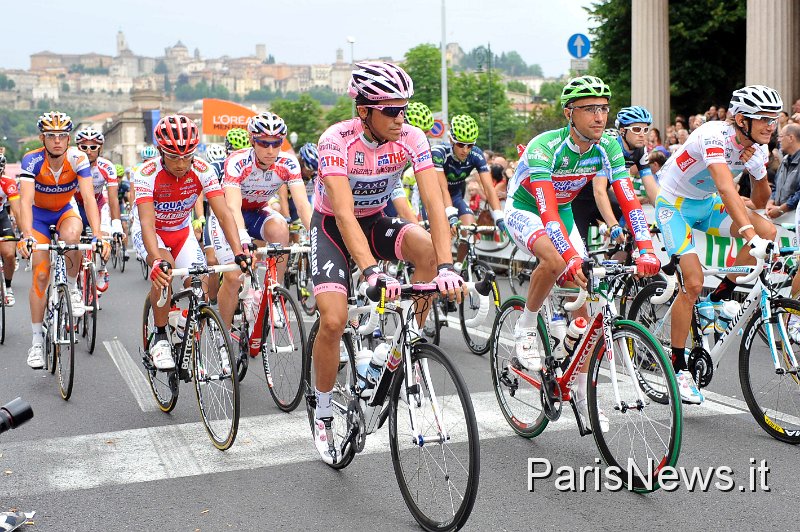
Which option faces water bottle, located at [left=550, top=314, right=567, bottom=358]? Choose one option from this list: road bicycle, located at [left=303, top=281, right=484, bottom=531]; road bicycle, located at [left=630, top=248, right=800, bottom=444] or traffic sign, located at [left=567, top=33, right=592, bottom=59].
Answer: the traffic sign

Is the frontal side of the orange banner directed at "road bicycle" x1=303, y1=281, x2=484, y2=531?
yes

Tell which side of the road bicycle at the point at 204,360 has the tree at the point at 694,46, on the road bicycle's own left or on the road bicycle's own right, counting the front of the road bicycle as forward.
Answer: on the road bicycle's own left

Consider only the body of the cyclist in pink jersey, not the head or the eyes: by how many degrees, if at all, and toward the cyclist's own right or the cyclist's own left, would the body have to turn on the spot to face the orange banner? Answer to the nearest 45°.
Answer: approximately 135° to the cyclist's own left

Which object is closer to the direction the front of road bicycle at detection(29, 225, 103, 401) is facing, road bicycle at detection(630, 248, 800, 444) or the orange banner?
the road bicycle

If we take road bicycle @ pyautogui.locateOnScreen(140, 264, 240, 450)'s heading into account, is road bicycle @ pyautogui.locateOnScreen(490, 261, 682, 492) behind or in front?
in front

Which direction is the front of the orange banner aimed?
toward the camera

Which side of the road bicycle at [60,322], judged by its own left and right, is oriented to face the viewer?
front

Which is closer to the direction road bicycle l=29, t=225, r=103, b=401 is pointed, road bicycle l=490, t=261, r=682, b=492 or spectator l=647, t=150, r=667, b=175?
the road bicycle

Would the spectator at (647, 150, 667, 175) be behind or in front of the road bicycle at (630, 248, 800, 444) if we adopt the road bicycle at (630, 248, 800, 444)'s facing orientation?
behind

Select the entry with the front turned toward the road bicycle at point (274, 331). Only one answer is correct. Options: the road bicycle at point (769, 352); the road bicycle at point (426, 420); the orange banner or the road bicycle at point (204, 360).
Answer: the orange banner

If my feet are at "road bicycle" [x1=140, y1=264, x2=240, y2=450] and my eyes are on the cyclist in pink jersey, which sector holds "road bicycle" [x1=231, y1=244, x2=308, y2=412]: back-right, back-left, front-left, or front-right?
back-left

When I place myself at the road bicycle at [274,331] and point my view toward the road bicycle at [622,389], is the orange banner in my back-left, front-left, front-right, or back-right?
back-left

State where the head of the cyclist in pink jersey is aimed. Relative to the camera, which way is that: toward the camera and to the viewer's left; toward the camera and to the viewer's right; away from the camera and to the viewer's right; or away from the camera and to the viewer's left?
toward the camera and to the viewer's right

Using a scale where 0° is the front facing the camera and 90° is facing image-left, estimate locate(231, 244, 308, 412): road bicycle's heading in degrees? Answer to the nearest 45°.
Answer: approximately 315°

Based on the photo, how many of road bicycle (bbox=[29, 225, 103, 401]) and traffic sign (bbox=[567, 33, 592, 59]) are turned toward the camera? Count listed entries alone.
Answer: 2
